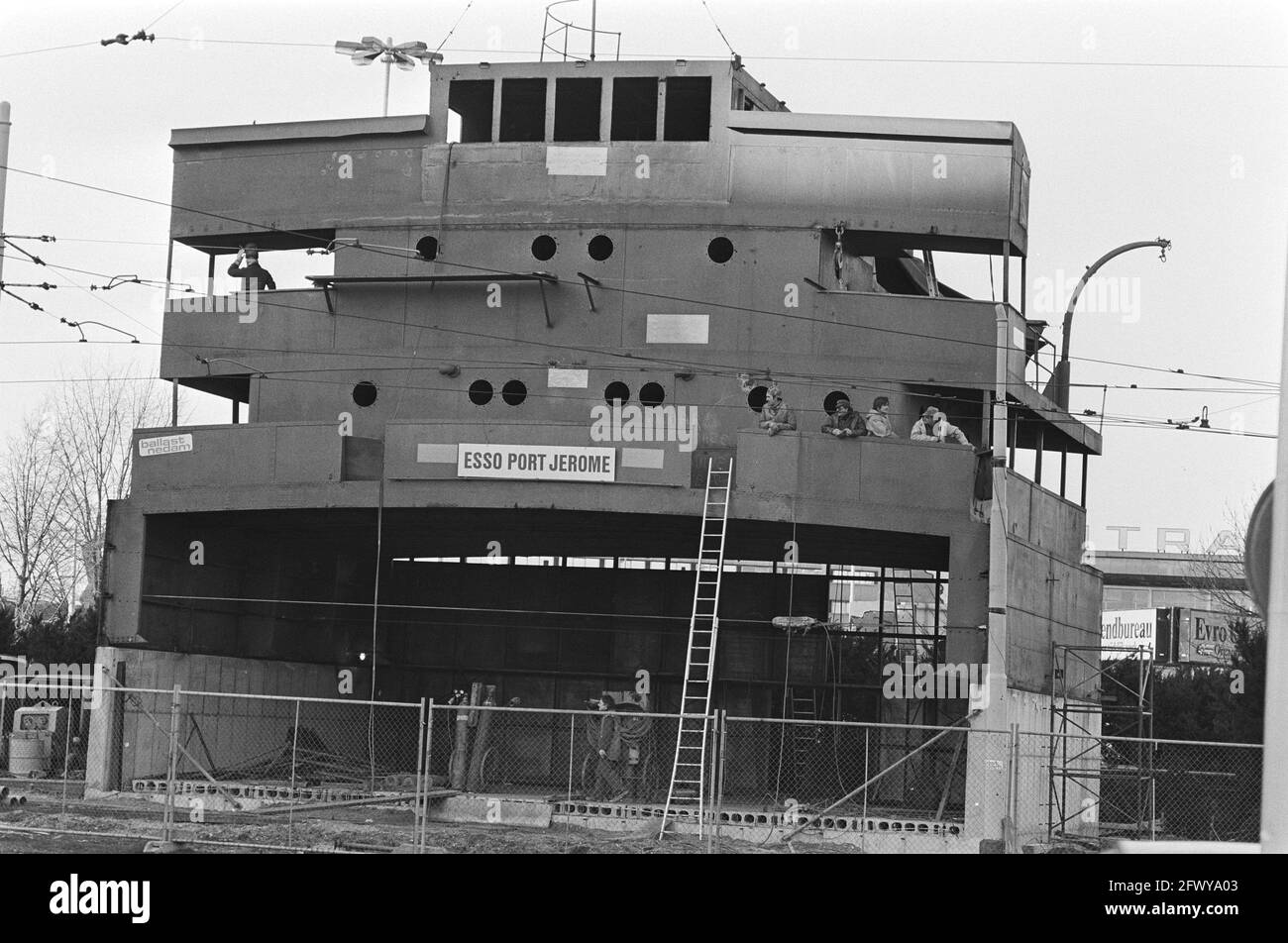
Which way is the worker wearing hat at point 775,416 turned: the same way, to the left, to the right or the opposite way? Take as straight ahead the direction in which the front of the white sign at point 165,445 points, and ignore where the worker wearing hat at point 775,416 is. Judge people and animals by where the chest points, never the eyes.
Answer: the same way

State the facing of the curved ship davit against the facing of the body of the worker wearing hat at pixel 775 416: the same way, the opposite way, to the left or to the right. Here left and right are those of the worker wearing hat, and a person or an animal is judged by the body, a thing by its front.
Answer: to the left

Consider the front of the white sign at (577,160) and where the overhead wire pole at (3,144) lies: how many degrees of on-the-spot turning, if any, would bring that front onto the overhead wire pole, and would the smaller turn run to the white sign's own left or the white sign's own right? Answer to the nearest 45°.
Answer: approximately 90° to the white sign's own right

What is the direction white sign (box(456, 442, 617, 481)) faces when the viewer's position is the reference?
facing the viewer

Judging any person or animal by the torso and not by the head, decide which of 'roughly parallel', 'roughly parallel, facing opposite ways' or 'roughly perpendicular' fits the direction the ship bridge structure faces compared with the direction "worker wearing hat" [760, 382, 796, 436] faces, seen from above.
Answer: roughly parallel

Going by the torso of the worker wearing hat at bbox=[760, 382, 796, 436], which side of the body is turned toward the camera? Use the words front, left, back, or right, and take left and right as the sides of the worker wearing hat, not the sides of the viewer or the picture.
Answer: front

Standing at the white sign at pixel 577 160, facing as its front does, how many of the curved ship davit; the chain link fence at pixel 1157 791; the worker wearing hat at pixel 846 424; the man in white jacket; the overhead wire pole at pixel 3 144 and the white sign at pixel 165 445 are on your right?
2

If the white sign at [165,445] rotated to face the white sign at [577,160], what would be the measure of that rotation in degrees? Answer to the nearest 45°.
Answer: approximately 90° to its left

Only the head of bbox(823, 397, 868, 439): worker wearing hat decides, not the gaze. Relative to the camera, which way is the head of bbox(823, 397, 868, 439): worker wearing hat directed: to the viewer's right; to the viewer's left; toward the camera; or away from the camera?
toward the camera
